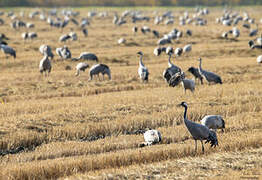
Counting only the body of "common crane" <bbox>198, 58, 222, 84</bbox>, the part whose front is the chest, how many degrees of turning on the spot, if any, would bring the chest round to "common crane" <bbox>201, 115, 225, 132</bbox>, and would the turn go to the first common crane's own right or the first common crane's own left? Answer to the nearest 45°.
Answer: approximately 90° to the first common crane's own left

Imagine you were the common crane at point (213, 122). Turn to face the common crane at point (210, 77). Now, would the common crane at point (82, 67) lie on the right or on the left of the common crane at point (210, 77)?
left

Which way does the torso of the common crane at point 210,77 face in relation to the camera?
to the viewer's left

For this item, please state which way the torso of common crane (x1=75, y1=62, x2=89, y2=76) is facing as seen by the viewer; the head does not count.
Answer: to the viewer's left

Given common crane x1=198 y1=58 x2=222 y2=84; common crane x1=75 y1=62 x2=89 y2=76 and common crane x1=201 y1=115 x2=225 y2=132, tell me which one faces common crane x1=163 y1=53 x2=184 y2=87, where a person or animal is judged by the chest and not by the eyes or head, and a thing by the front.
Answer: common crane x1=198 y1=58 x2=222 y2=84
